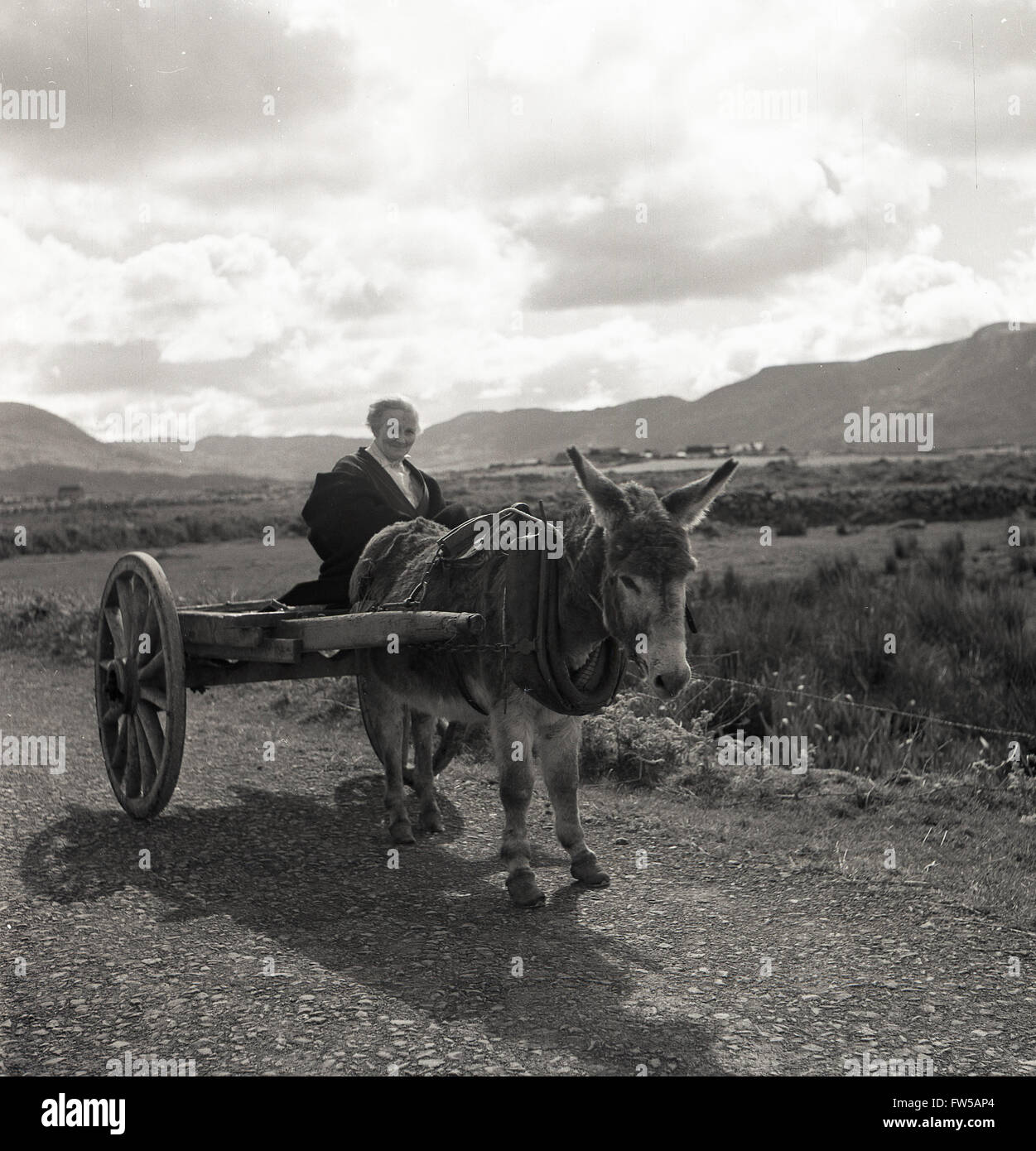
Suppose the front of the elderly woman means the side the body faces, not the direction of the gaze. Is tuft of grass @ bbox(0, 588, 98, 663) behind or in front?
behind

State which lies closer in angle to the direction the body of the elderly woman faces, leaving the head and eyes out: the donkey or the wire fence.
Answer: the donkey

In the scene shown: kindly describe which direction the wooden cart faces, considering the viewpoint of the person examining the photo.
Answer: facing the viewer and to the right of the viewer

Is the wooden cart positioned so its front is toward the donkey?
yes

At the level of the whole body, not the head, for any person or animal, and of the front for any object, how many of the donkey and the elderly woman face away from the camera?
0

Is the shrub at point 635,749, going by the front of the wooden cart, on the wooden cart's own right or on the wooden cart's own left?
on the wooden cart's own left

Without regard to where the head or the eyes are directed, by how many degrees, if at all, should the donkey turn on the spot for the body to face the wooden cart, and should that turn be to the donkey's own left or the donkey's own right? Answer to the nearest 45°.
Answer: approximately 180°

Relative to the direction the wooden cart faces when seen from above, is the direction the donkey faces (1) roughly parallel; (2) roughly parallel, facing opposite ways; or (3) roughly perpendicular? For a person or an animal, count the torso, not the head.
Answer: roughly parallel

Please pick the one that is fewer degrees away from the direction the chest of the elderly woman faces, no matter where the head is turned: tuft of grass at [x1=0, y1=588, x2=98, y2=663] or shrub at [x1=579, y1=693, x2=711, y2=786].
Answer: the shrub

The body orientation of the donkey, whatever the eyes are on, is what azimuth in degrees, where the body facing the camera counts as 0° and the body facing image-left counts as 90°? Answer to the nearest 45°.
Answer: approximately 315°
